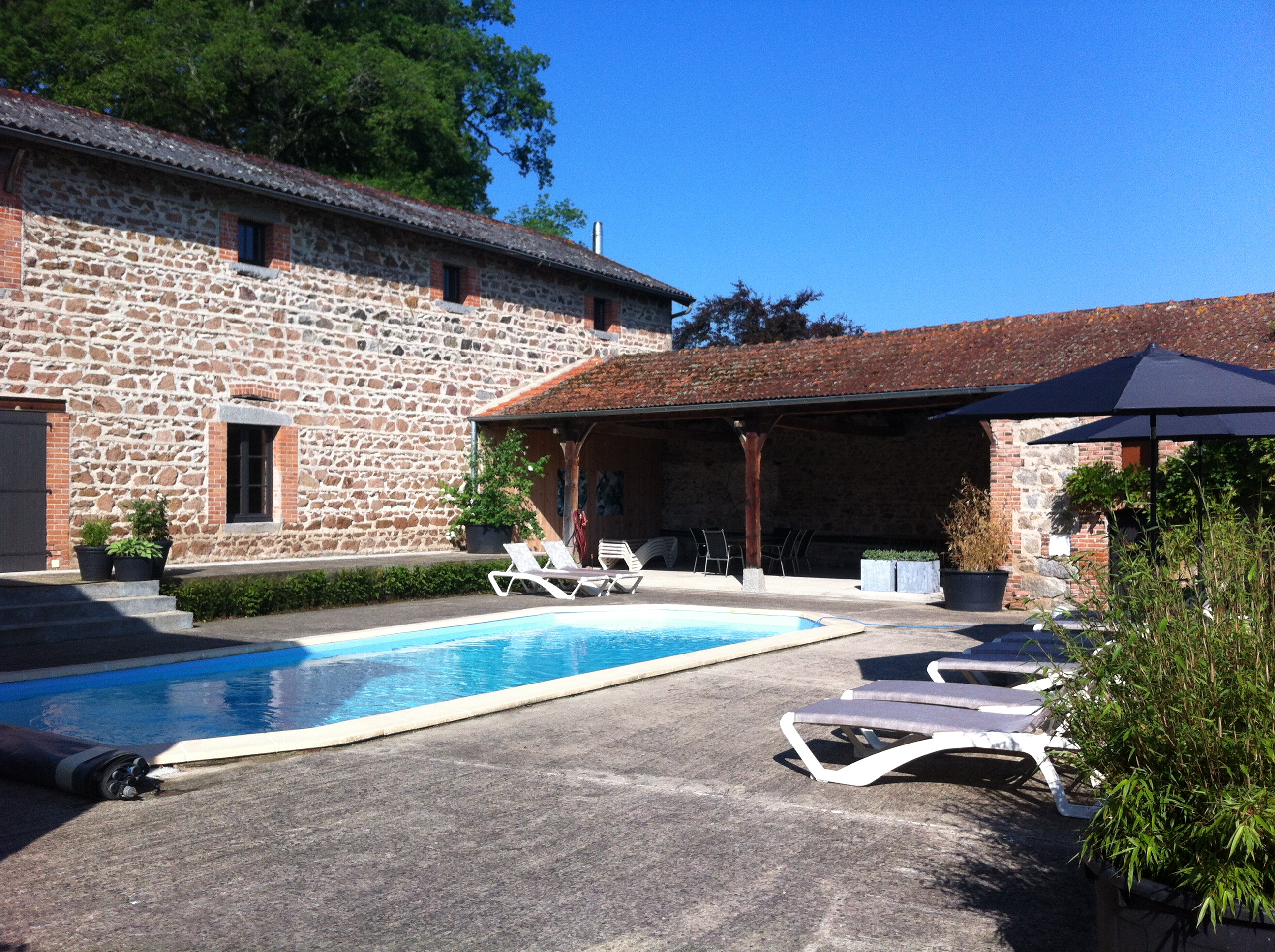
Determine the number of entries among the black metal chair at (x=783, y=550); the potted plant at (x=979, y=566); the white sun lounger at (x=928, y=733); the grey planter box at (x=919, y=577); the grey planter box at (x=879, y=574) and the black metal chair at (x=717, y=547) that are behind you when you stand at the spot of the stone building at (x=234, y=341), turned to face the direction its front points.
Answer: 0

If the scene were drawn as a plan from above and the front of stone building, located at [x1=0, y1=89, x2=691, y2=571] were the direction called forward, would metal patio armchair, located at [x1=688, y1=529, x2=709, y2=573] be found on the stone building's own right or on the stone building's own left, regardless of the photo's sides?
on the stone building's own left

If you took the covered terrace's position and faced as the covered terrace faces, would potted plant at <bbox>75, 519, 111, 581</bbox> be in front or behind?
in front

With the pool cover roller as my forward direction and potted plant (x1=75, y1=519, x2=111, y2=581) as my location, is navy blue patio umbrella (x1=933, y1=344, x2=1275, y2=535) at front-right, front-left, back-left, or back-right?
front-left

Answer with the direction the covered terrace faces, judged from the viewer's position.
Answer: facing the viewer and to the left of the viewer

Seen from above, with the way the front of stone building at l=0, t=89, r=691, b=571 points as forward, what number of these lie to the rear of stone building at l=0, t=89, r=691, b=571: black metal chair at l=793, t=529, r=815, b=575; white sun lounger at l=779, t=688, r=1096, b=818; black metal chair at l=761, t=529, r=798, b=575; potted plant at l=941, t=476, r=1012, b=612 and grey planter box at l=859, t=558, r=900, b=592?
0

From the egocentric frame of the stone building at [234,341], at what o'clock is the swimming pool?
The swimming pool is roughly at 1 o'clock from the stone building.

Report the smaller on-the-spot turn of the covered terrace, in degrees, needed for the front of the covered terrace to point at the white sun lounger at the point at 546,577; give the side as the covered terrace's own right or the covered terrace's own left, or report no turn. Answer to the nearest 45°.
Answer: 0° — it already faces it

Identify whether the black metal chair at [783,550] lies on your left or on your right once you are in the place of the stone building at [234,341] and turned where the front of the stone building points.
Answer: on your left

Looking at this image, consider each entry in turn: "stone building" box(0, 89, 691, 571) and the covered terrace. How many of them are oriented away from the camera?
0

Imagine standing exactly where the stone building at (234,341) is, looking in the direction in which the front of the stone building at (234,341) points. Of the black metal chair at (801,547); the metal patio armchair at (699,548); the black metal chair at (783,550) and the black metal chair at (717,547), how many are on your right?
0

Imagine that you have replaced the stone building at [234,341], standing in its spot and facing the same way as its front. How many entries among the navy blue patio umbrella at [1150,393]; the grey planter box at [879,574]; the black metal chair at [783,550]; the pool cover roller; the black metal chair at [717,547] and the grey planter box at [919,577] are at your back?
0

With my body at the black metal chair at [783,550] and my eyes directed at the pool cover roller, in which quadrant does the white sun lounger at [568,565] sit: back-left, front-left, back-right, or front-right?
front-right

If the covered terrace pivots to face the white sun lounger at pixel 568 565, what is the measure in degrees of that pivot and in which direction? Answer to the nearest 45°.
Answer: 0° — it already faces it

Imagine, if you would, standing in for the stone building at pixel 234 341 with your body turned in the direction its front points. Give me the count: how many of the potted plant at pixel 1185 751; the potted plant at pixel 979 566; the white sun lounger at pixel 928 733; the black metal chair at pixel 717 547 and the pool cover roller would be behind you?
0

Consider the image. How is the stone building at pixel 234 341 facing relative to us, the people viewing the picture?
facing the viewer and to the right of the viewer
